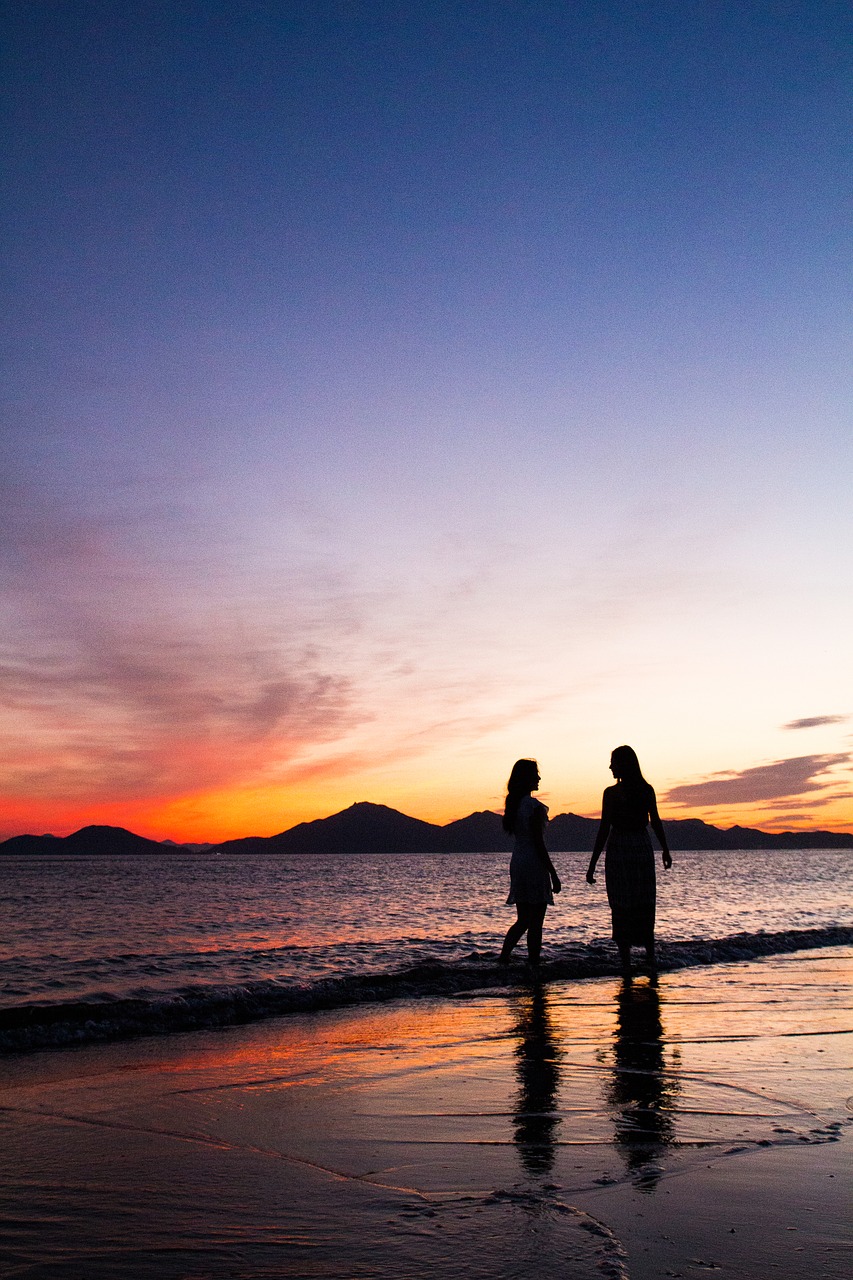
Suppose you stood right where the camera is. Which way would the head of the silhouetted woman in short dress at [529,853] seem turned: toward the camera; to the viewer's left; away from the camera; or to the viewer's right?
to the viewer's right

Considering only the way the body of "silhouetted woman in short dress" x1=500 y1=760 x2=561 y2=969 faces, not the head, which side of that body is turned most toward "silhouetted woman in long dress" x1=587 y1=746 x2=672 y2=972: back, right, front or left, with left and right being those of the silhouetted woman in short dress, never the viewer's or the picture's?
front

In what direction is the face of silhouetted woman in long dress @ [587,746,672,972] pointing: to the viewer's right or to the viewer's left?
to the viewer's left

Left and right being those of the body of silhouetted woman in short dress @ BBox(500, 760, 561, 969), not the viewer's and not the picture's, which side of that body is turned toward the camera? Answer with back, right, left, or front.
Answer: right
